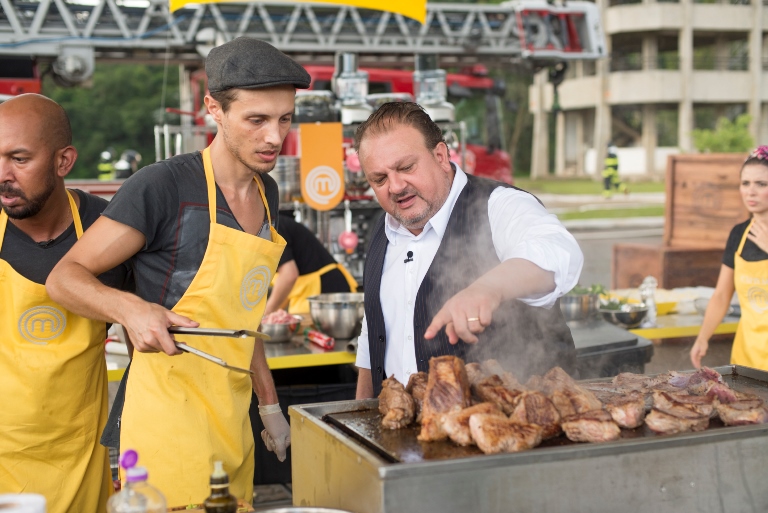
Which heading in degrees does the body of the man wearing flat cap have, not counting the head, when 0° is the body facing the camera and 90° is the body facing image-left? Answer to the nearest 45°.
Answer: approximately 315°

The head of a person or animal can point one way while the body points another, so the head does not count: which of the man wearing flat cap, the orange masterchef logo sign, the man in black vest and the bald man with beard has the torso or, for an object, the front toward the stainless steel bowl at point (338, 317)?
the orange masterchef logo sign

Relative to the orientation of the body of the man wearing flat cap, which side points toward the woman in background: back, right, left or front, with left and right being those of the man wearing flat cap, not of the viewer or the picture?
left

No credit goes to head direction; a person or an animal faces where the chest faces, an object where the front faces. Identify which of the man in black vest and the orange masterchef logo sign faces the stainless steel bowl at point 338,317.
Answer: the orange masterchef logo sign

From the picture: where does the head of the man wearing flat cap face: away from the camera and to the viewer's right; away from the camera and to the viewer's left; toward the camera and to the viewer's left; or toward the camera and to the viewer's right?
toward the camera and to the viewer's right

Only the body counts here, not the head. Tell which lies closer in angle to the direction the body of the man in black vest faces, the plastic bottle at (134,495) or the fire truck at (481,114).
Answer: the plastic bottle

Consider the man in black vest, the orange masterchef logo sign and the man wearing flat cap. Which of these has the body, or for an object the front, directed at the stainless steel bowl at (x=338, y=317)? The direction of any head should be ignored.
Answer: the orange masterchef logo sign
